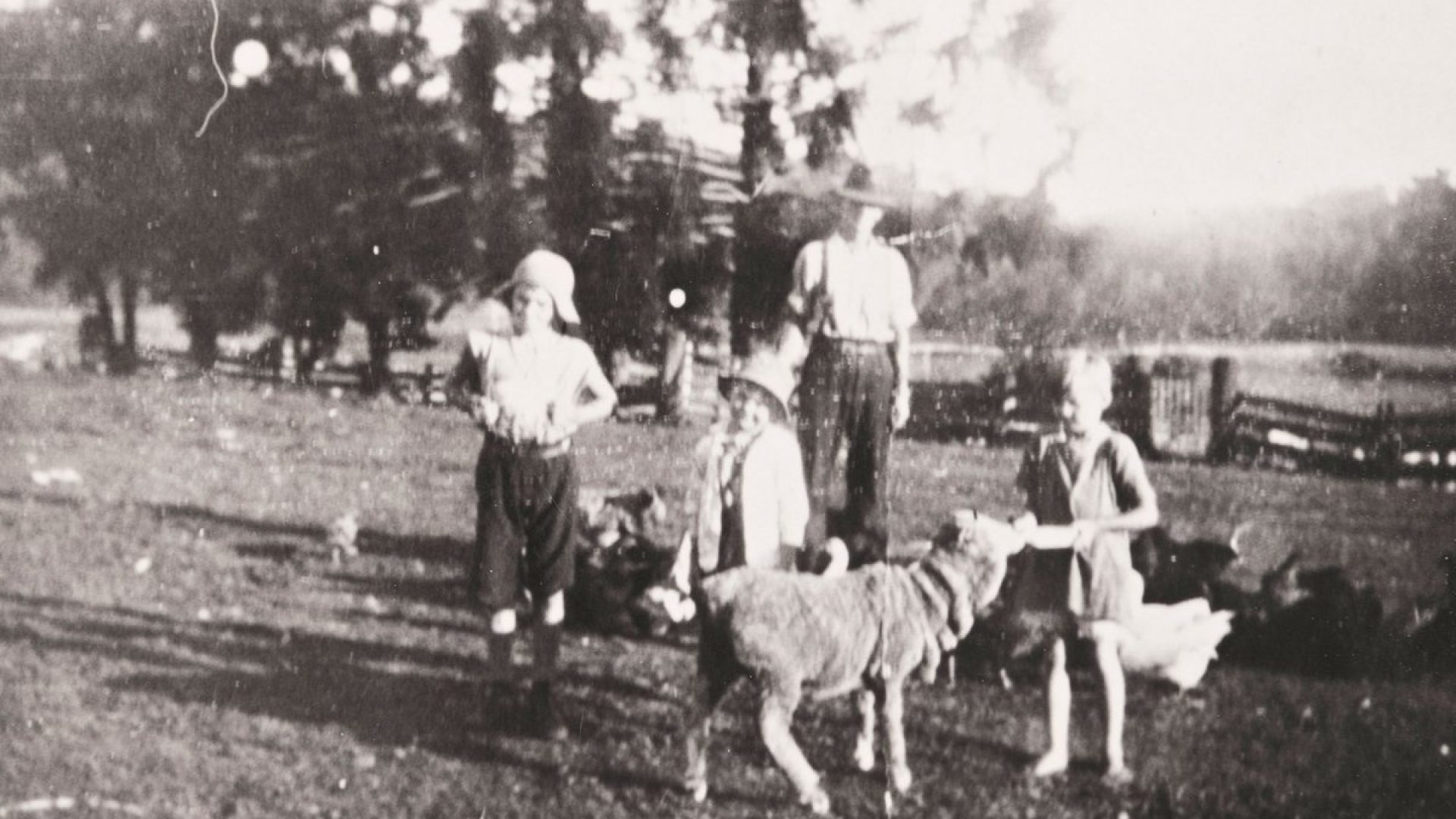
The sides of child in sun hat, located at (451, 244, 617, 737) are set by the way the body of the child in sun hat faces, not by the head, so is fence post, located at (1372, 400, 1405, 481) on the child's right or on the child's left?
on the child's left

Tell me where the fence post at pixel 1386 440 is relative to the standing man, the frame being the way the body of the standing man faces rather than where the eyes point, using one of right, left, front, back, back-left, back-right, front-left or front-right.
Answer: left

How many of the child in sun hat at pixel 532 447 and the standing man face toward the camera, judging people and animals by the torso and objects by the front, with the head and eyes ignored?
2
